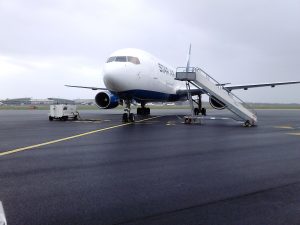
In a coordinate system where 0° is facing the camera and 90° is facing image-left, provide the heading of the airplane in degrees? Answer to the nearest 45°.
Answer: approximately 45°

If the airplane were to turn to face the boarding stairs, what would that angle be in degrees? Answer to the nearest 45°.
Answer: approximately 45° to its left

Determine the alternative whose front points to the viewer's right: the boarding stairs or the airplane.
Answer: the boarding stairs

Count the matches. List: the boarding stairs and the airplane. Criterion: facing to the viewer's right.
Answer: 1

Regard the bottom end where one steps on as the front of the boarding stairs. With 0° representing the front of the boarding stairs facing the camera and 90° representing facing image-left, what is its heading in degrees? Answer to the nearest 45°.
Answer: approximately 270°
